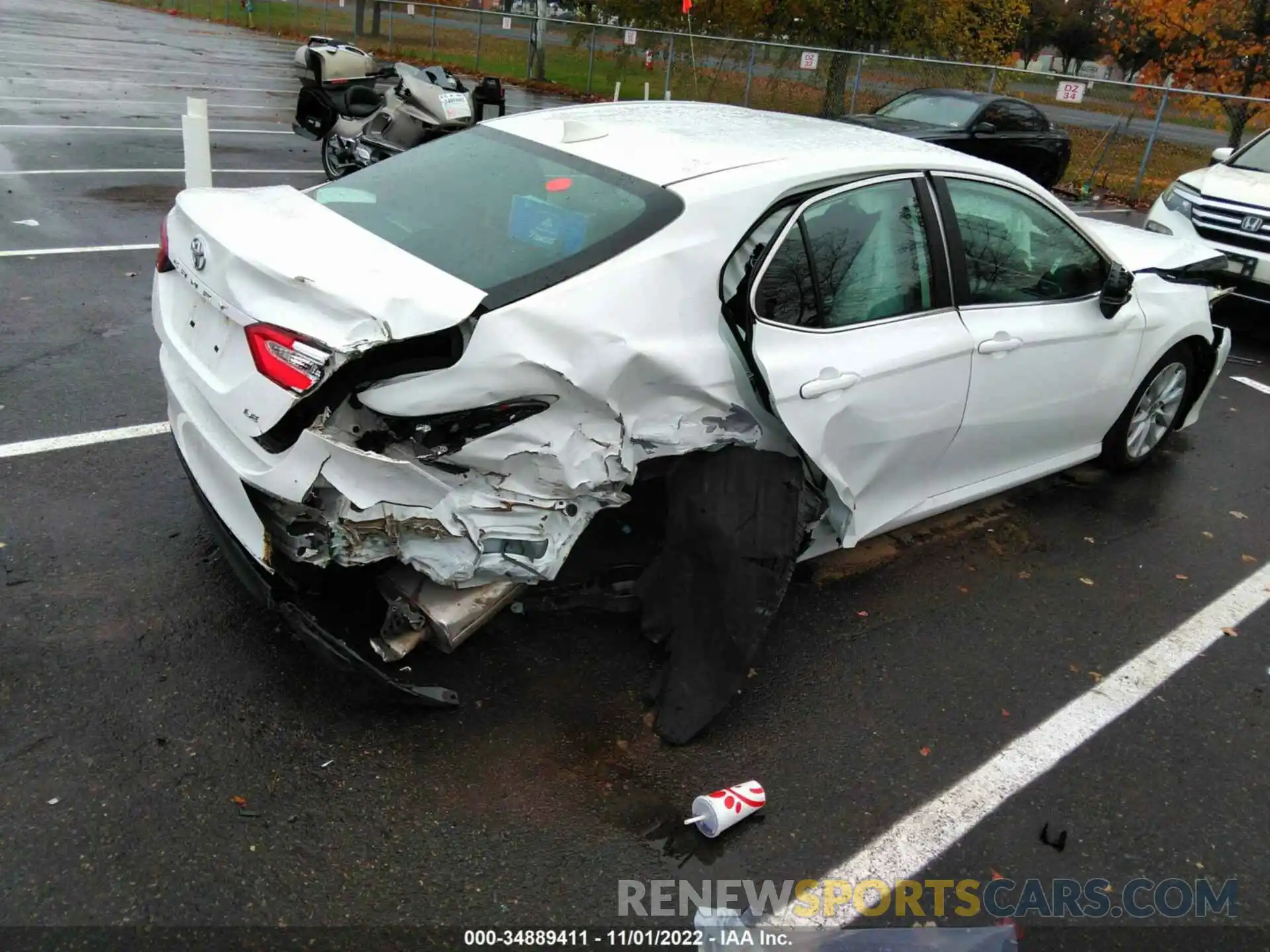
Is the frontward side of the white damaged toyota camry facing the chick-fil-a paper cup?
no

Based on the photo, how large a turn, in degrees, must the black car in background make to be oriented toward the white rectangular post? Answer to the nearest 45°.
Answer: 0° — it already faces it

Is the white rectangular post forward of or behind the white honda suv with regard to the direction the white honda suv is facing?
forward

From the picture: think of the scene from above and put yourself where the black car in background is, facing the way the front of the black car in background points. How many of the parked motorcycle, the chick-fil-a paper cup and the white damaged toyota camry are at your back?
0

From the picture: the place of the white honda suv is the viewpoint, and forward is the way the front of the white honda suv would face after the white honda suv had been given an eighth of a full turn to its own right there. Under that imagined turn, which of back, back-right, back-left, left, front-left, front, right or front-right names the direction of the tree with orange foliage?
right

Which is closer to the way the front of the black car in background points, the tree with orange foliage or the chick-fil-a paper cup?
the chick-fil-a paper cup

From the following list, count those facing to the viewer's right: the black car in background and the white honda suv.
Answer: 0

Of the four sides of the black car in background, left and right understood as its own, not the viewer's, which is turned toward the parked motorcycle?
front

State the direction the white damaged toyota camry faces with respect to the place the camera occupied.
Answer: facing away from the viewer and to the right of the viewer

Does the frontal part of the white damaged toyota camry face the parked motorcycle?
no

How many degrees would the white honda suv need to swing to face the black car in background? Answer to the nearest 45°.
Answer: approximately 90° to its right

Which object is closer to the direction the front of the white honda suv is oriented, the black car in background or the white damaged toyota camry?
the white damaged toyota camry

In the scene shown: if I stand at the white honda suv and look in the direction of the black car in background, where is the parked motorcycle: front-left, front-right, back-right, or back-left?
front-left

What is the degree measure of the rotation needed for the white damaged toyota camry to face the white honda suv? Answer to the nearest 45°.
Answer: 0° — it already faces it

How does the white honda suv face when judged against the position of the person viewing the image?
facing the viewer and to the left of the viewer

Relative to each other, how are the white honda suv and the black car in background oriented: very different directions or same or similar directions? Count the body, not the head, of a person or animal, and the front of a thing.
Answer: same or similar directions

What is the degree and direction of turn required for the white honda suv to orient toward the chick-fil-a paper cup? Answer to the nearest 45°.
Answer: approximately 45° to its left

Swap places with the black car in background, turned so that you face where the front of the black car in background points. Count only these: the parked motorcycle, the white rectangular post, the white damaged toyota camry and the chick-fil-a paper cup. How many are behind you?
0

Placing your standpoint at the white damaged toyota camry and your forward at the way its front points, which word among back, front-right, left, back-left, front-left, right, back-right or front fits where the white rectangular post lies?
left

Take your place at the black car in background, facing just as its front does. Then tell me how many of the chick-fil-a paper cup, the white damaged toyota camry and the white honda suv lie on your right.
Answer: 0
